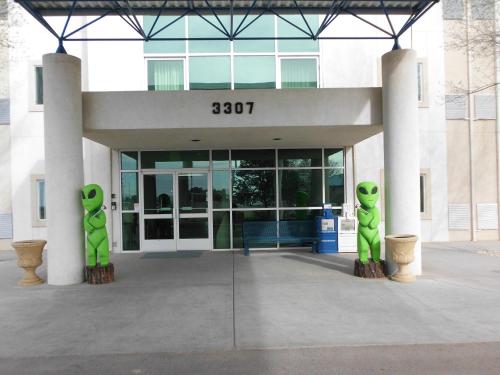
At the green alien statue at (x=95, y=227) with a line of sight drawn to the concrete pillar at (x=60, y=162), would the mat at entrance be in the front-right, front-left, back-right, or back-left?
back-right

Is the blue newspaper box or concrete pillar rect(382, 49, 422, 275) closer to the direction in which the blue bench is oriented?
the concrete pillar

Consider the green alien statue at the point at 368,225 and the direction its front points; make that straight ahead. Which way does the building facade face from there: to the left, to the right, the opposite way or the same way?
the same way

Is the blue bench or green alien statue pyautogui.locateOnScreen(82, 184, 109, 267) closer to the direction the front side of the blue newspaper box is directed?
the green alien statue

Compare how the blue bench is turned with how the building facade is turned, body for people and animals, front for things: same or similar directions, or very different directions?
same or similar directions

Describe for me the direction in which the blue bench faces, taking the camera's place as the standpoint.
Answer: facing the viewer

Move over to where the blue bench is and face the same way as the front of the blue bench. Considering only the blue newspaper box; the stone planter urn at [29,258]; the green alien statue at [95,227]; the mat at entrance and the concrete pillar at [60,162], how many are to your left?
1

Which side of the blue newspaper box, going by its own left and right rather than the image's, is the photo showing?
front

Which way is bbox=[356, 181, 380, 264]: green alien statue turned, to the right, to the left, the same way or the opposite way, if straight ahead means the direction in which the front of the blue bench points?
the same way

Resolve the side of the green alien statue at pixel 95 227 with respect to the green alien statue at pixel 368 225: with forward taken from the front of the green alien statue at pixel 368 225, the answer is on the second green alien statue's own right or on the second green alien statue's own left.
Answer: on the second green alien statue's own right

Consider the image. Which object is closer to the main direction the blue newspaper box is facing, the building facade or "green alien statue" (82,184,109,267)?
the green alien statue

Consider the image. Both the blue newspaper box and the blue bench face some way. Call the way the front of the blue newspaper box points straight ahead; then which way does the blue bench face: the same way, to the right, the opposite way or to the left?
the same way

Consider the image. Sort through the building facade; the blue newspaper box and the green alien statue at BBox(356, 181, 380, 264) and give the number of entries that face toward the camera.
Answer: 3
